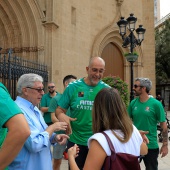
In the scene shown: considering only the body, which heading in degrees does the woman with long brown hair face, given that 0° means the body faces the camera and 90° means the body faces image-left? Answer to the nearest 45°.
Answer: approximately 135°

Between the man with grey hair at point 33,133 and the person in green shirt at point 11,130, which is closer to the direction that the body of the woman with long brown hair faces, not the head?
the man with grey hair

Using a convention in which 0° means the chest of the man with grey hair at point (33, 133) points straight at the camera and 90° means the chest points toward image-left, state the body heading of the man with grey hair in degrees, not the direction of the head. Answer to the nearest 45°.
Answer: approximately 270°

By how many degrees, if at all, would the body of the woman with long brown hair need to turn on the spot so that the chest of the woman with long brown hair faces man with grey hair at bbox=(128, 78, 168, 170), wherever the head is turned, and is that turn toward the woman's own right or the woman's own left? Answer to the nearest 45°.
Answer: approximately 45° to the woman's own right

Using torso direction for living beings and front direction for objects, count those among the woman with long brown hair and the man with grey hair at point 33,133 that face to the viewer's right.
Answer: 1

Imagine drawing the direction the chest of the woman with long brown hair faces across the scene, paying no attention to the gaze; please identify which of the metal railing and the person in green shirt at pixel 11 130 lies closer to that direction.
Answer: the metal railing

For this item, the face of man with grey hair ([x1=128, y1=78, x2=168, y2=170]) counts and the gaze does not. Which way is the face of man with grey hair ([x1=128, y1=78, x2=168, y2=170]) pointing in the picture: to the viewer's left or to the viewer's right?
to the viewer's left

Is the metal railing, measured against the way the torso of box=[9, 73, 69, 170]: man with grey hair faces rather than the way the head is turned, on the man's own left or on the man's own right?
on the man's own left

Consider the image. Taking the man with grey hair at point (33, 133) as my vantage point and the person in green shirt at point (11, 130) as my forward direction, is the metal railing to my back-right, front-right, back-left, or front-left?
back-right

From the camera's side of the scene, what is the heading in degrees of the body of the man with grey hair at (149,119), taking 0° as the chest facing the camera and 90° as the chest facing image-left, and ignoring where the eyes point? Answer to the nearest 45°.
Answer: approximately 45°
